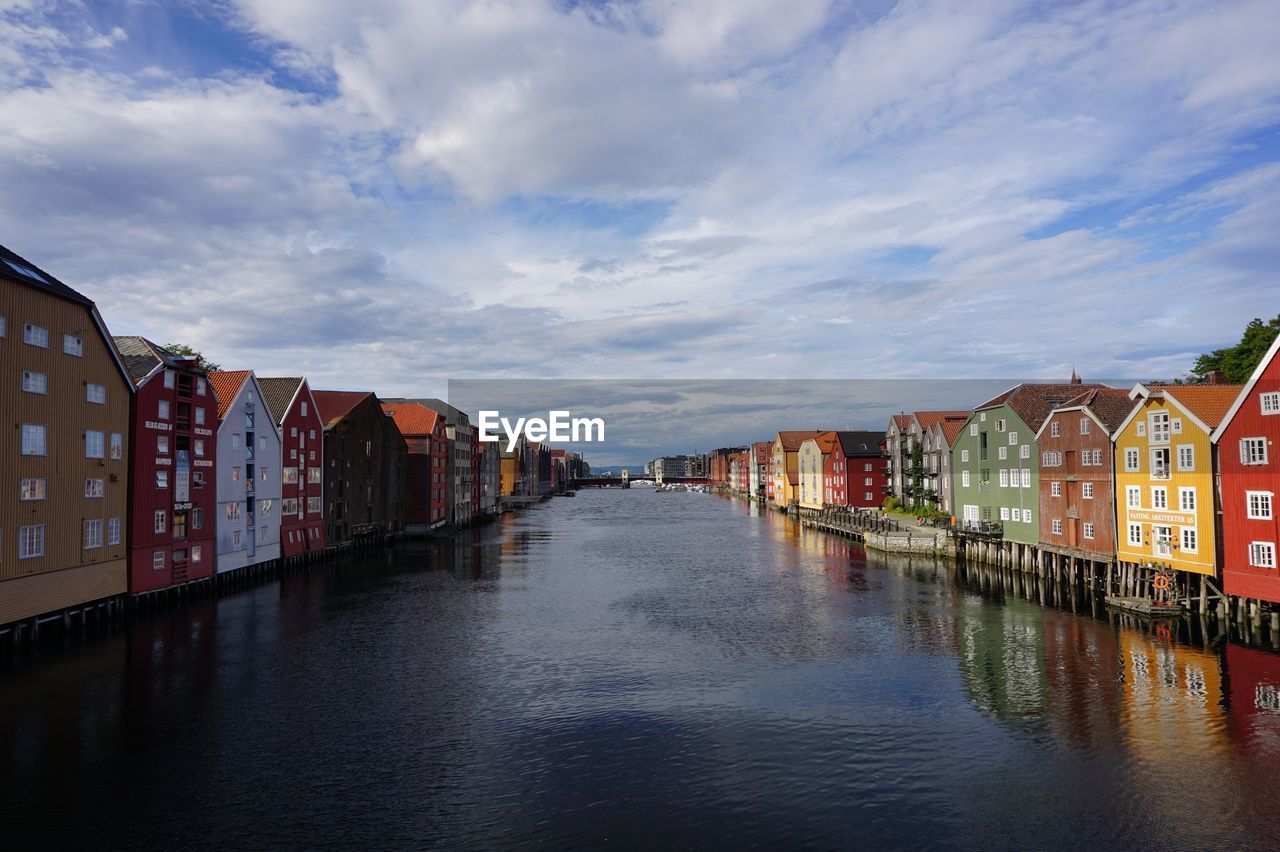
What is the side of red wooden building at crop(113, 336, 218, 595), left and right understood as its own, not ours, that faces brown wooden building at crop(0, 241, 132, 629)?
right

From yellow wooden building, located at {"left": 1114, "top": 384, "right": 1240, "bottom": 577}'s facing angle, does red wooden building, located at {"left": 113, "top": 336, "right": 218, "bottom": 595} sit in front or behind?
in front

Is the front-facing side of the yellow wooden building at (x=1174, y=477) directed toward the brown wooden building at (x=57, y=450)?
yes

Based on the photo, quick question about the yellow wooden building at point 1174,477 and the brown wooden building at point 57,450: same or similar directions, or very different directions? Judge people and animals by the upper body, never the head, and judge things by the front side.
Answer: very different directions

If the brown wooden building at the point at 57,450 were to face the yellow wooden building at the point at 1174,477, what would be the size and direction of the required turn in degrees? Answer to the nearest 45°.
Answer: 0° — it already faces it

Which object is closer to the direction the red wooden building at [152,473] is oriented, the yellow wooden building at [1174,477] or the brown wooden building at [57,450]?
the yellow wooden building

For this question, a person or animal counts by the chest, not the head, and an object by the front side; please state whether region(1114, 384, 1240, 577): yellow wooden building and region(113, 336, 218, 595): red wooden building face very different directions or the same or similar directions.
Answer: very different directions

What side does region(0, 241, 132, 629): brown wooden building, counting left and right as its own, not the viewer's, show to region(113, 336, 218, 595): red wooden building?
left

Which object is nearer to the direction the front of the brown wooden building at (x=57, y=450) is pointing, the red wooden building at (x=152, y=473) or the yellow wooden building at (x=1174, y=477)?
the yellow wooden building

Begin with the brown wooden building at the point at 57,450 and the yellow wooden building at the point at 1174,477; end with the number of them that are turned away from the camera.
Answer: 0

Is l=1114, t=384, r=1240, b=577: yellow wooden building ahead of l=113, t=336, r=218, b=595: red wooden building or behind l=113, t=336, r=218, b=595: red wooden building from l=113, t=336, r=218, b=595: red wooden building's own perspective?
ahead

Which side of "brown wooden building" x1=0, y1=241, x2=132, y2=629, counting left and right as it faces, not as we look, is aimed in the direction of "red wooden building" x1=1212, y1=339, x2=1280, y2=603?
front

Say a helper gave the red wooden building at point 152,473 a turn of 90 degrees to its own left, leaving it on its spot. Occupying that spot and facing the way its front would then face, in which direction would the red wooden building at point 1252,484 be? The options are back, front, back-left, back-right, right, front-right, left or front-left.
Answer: right

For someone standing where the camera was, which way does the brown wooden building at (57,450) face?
facing the viewer and to the right of the viewer

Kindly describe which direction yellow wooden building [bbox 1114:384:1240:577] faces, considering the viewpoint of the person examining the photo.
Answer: facing the viewer and to the left of the viewer

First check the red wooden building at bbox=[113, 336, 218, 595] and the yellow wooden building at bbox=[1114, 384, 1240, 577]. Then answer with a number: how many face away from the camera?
0
